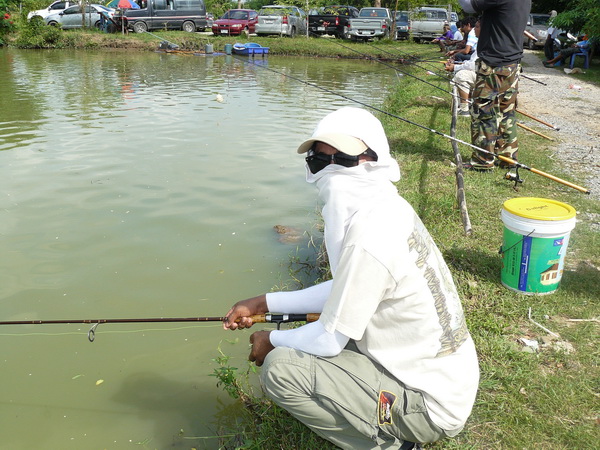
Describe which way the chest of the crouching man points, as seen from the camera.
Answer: to the viewer's left

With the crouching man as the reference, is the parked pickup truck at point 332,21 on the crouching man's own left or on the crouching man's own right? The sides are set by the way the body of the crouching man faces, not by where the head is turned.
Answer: on the crouching man's own right

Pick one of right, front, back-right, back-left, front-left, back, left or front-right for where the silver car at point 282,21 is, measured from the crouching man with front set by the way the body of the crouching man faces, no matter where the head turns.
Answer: right

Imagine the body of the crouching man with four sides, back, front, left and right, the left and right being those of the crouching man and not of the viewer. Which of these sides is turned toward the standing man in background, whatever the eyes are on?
right

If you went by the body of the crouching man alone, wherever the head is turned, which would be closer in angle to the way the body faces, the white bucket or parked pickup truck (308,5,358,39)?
the parked pickup truck

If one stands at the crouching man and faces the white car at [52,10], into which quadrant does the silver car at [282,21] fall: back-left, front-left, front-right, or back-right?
front-right

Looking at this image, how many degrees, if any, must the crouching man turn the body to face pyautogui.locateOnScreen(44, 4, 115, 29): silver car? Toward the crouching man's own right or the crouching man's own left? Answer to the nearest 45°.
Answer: approximately 45° to the crouching man's own right

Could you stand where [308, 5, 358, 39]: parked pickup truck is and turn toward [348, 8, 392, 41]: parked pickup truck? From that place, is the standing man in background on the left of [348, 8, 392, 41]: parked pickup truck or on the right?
right
